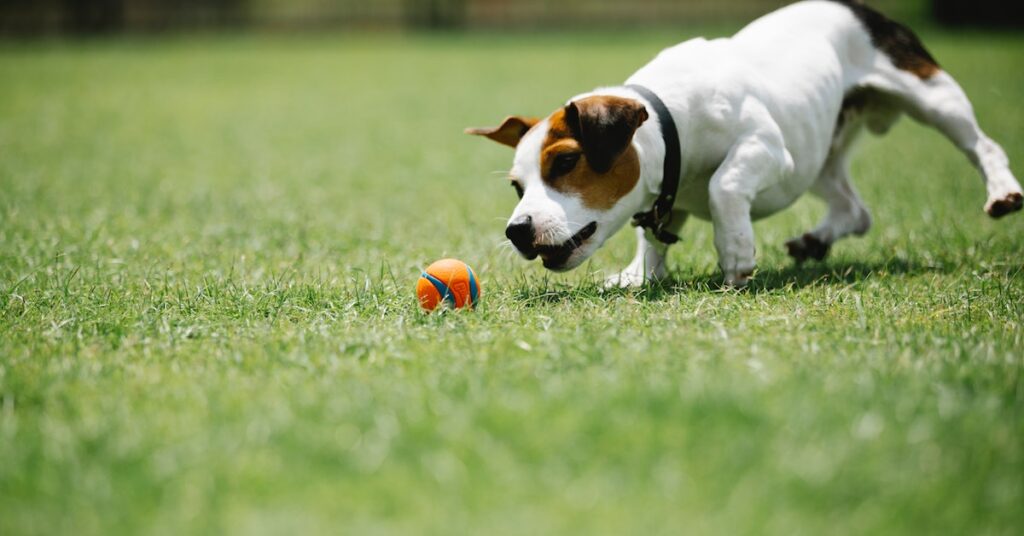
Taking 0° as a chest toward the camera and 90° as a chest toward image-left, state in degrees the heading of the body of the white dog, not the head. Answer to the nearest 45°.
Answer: approximately 45°

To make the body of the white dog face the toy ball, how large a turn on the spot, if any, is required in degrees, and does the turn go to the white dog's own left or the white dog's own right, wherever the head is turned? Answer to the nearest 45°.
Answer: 0° — it already faces it
